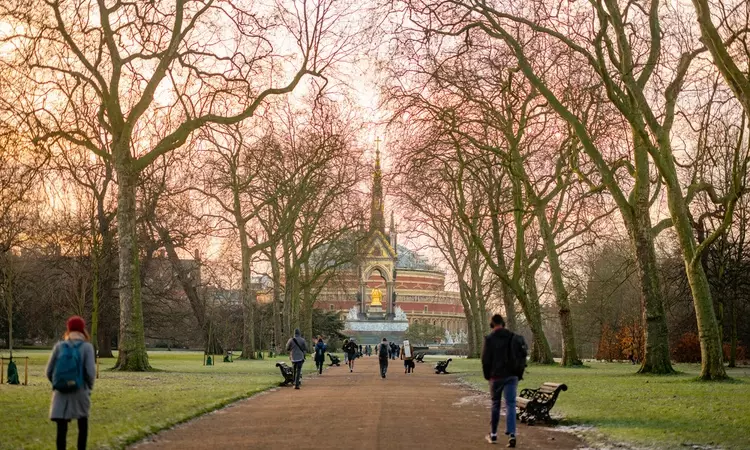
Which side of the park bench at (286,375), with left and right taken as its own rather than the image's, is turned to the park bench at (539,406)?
right

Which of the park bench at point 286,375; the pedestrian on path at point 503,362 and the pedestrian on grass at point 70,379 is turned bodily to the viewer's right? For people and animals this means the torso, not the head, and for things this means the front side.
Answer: the park bench

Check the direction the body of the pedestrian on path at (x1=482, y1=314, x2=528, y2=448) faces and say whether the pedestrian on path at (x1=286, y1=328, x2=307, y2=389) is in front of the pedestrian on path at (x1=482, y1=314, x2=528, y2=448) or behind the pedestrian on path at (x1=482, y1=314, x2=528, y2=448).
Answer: in front

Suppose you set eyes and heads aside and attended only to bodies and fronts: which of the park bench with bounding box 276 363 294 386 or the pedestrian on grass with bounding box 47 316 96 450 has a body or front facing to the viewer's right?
the park bench

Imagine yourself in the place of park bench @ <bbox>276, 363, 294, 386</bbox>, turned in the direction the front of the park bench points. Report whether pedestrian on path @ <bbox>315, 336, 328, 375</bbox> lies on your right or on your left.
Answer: on your left

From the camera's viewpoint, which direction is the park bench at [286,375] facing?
to the viewer's right

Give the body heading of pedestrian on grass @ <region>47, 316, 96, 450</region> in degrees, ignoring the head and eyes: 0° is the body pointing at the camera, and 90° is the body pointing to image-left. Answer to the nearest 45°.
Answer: approximately 180°

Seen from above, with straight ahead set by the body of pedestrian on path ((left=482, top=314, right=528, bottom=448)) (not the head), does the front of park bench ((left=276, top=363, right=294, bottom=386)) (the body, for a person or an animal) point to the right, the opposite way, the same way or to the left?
to the right

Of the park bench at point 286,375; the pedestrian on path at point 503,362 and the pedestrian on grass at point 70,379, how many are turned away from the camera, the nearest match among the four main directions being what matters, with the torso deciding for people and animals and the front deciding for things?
2

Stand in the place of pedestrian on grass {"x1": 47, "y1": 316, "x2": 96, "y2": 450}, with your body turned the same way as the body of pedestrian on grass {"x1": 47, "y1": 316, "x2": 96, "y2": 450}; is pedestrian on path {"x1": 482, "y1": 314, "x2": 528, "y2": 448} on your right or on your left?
on your right

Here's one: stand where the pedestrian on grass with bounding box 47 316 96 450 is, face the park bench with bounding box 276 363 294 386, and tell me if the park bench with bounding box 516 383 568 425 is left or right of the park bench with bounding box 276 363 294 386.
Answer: right

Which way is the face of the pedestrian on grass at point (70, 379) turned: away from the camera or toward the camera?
away from the camera

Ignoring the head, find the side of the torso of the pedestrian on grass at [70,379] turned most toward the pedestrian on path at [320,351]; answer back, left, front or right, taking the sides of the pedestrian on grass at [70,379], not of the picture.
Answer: front

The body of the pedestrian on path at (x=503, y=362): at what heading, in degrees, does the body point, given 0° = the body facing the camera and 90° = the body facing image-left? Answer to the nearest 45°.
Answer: approximately 180°
